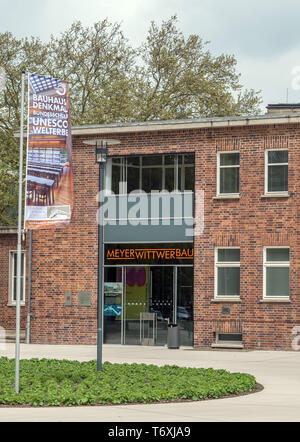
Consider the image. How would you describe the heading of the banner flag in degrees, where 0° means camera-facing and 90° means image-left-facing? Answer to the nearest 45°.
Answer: approximately 0°

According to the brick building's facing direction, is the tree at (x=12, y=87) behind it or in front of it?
behind

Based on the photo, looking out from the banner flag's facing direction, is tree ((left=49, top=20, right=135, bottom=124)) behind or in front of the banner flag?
behind

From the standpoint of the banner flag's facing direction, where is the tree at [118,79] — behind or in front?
behind

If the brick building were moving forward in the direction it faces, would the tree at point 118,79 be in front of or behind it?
behind

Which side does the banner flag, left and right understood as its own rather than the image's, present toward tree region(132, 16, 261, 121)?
back

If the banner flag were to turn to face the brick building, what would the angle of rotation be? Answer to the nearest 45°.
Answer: approximately 180°

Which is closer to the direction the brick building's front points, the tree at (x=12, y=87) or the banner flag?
the banner flag

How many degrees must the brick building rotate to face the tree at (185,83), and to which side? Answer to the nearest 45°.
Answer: approximately 180°

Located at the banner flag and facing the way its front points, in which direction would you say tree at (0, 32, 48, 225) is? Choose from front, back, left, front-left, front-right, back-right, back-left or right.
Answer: back

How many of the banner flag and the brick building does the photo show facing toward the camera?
2

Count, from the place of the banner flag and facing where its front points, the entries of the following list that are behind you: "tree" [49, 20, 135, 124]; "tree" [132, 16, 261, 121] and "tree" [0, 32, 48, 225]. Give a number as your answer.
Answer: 3
